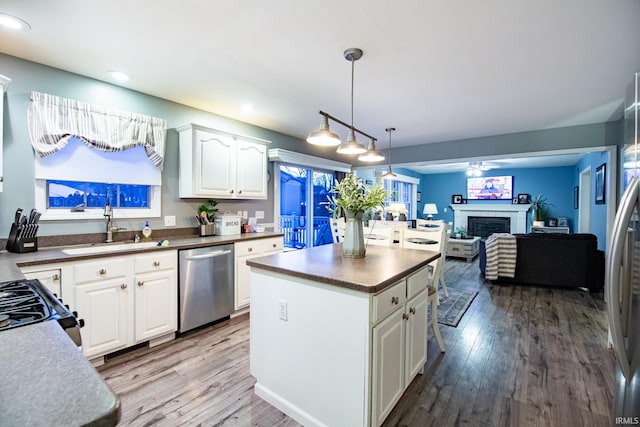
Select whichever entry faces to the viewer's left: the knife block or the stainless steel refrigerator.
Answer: the stainless steel refrigerator

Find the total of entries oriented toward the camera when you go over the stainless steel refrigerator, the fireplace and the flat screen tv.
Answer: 2

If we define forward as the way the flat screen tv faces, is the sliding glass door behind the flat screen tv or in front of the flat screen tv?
in front

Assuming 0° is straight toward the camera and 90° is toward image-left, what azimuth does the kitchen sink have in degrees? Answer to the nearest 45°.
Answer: approximately 315°

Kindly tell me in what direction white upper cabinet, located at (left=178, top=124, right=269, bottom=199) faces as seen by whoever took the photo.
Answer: facing the viewer and to the right of the viewer

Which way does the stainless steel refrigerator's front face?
to the viewer's left

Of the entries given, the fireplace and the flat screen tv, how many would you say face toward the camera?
2

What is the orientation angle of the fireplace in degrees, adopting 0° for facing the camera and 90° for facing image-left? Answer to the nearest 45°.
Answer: approximately 0°

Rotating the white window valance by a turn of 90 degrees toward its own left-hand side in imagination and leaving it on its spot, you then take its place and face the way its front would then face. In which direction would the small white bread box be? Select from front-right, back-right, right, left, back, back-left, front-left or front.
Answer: front-right

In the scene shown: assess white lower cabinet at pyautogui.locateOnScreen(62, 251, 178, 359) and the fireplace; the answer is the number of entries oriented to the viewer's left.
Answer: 0
